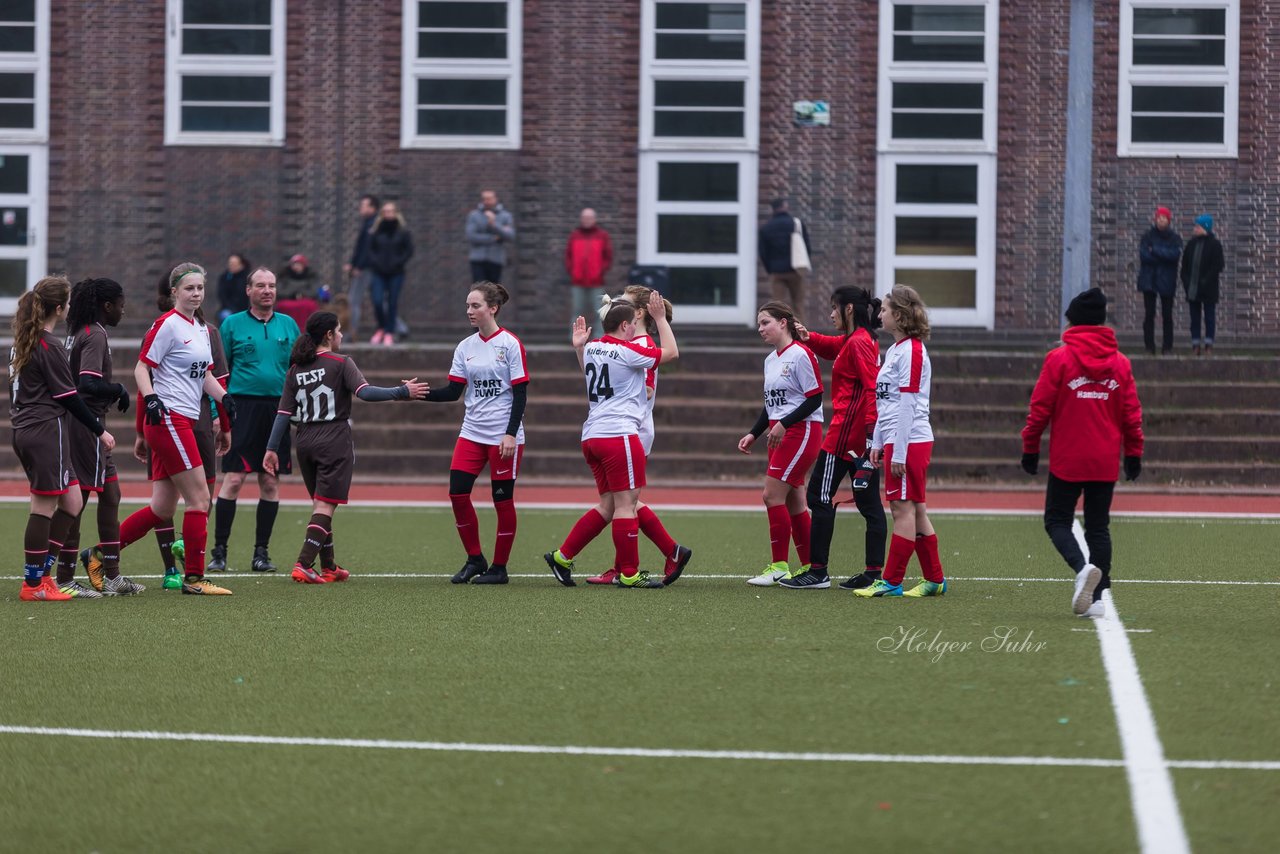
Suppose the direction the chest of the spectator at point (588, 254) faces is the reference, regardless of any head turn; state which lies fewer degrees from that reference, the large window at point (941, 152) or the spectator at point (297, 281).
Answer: the spectator

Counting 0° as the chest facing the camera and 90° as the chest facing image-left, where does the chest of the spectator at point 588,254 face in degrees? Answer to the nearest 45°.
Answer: approximately 0°

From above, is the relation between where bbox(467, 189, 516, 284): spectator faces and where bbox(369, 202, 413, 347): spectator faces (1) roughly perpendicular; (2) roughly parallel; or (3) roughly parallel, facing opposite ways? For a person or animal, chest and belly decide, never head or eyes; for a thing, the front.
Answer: roughly parallel

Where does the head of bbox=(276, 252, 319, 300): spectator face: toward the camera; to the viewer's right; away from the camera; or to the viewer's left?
toward the camera

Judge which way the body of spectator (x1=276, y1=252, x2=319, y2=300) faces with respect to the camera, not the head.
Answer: toward the camera

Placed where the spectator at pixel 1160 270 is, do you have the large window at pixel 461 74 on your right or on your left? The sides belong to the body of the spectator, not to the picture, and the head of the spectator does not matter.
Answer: on your right

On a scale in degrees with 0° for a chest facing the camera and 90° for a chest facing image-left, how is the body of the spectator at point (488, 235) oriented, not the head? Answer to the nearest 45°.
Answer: approximately 0°

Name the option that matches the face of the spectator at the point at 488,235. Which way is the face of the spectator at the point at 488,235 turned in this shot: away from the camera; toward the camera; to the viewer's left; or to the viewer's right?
toward the camera

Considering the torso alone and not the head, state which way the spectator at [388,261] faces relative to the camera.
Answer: toward the camera

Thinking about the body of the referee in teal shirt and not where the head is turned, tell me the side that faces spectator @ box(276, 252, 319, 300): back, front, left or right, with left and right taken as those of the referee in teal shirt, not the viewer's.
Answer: back

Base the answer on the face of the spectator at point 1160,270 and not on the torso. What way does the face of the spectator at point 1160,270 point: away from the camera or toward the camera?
toward the camera

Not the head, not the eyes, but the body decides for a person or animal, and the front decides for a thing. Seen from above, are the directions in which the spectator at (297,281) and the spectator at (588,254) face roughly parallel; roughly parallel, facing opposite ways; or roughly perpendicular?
roughly parallel

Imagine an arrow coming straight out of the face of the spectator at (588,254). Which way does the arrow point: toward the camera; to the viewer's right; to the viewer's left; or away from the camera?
toward the camera

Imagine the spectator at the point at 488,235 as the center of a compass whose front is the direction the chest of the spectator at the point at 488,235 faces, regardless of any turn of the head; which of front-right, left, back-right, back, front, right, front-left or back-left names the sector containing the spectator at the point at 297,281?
right

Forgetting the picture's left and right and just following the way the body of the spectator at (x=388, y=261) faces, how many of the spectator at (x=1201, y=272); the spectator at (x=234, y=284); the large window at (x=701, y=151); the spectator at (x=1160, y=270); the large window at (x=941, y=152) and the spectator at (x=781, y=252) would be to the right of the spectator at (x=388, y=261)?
1

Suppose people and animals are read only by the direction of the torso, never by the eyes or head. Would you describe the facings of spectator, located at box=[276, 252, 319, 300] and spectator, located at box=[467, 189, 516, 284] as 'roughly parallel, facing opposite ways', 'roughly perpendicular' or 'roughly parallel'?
roughly parallel

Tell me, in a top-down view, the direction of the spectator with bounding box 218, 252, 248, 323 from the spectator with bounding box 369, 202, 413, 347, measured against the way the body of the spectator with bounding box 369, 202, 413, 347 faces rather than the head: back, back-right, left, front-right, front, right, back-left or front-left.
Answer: right

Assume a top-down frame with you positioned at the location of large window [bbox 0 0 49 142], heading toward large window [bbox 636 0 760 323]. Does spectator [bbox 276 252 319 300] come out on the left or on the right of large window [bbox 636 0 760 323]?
right
